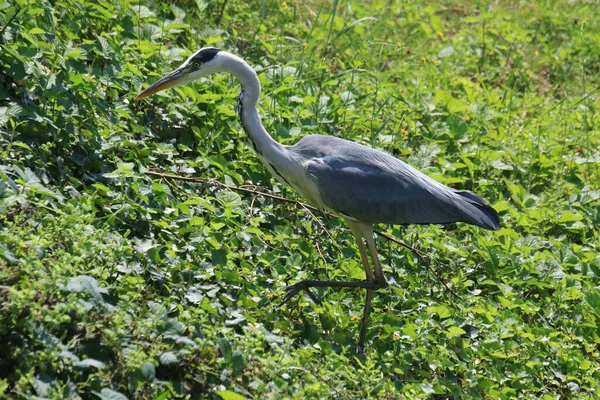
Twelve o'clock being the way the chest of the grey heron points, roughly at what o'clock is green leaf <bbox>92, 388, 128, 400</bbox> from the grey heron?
The green leaf is roughly at 10 o'clock from the grey heron.

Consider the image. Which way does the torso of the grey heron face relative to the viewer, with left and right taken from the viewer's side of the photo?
facing to the left of the viewer

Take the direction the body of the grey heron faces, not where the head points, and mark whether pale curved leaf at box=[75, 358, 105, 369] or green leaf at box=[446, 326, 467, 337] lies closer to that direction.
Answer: the pale curved leaf

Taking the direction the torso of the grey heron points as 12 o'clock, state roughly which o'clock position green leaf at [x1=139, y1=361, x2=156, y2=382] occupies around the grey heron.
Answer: The green leaf is roughly at 10 o'clock from the grey heron.

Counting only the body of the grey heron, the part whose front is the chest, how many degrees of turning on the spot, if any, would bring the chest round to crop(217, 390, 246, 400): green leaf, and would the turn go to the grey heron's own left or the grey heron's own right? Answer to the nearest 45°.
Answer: approximately 90° to the grey heron's own left

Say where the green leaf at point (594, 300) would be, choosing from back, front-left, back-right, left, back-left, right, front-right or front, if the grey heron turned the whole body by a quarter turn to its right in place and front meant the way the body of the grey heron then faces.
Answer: right

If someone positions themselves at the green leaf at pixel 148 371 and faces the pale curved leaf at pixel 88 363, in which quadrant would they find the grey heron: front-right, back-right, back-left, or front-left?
back-right

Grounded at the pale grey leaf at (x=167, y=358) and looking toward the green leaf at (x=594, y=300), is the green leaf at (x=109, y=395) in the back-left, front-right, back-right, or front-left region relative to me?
back-right

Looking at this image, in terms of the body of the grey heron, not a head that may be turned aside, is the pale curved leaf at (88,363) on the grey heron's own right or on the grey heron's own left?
on the grey heron's own left
